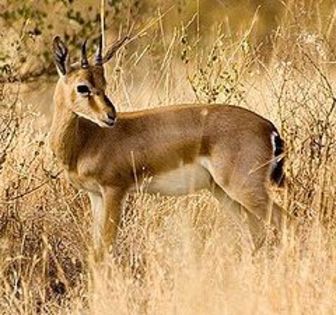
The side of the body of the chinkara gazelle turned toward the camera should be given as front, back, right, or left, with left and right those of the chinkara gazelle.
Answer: left
